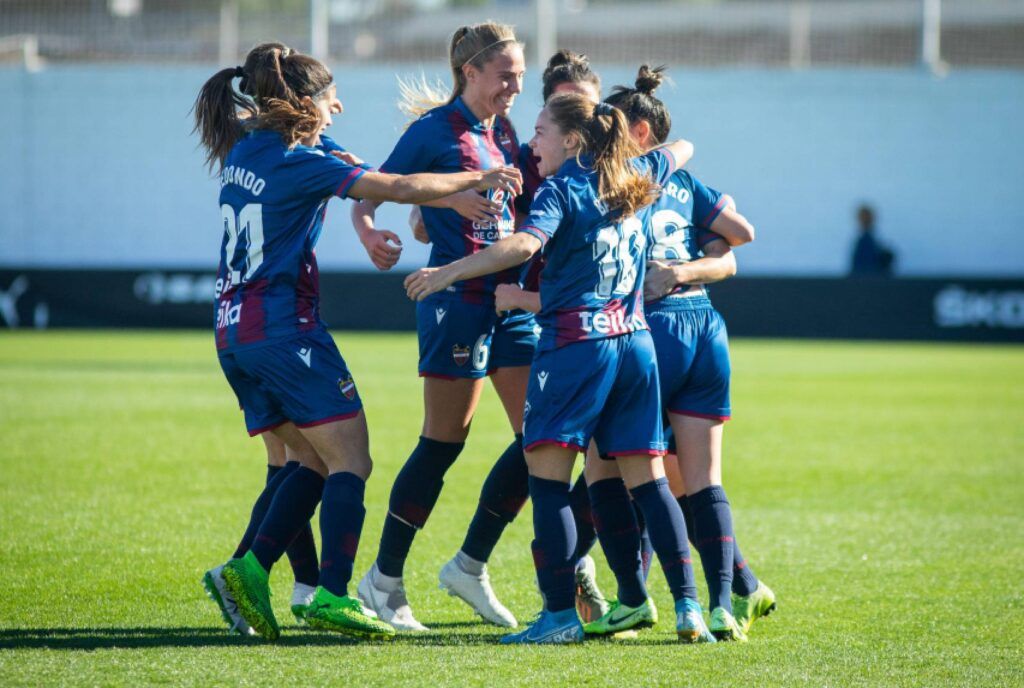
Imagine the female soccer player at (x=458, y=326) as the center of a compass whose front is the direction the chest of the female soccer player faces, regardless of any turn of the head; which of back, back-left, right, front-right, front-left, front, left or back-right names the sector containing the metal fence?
back-left

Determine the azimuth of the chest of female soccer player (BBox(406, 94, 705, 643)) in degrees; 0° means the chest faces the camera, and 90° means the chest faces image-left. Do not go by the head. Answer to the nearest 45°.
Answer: approximately 135°

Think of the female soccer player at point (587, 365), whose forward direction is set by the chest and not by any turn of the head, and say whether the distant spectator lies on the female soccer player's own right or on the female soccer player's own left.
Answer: on the female soccer player's own right

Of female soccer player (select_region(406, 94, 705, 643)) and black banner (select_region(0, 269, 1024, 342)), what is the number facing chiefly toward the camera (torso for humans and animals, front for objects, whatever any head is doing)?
1

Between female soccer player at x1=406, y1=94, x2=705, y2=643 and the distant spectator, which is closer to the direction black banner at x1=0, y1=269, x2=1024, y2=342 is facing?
the female soccer player

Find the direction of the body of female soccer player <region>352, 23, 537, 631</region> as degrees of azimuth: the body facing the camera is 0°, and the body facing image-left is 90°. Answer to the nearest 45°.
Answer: approximately 315°

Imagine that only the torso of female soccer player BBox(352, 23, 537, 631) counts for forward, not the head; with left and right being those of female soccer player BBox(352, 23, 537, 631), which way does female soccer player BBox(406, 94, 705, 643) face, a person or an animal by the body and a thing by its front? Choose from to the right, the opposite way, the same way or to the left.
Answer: the opposite way

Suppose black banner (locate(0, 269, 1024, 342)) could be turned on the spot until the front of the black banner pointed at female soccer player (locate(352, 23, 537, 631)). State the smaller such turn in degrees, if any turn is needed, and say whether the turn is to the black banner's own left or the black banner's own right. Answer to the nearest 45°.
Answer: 0° — it already faces them

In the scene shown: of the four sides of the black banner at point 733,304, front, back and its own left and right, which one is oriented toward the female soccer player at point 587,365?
front

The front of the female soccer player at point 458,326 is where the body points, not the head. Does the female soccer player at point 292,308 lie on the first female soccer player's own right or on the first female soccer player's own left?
on the first female soccer player's own right

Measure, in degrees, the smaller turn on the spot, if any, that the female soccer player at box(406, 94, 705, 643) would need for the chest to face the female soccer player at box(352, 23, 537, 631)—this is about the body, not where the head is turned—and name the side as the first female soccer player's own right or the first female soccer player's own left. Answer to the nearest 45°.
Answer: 0° — they already face them
